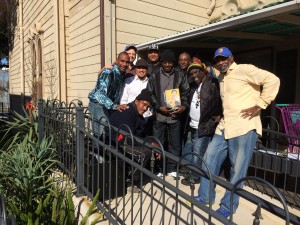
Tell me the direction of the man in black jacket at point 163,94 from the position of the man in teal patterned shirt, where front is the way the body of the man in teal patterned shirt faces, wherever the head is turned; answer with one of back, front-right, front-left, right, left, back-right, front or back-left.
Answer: front-left

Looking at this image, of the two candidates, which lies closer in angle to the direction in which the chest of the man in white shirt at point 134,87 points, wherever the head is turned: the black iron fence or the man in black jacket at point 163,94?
the black iron fence

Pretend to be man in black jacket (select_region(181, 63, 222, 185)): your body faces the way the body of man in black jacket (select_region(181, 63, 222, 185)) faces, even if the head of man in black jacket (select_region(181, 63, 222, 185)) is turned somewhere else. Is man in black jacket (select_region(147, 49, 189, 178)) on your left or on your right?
on your right

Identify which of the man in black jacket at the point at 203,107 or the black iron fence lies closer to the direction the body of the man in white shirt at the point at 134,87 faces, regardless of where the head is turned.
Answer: the black iron fence

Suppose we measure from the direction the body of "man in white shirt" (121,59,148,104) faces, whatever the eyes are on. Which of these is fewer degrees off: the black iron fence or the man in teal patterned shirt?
the black iron fence

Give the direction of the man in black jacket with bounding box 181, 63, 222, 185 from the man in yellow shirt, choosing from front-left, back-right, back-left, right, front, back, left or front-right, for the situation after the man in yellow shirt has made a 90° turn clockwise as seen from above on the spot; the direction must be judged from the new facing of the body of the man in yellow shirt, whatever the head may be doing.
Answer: front

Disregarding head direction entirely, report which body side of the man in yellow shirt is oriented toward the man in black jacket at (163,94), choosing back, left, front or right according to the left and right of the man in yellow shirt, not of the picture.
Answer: right

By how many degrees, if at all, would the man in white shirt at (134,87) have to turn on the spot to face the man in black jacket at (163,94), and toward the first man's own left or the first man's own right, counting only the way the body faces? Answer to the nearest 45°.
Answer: approximately 45° to the first man's own left
